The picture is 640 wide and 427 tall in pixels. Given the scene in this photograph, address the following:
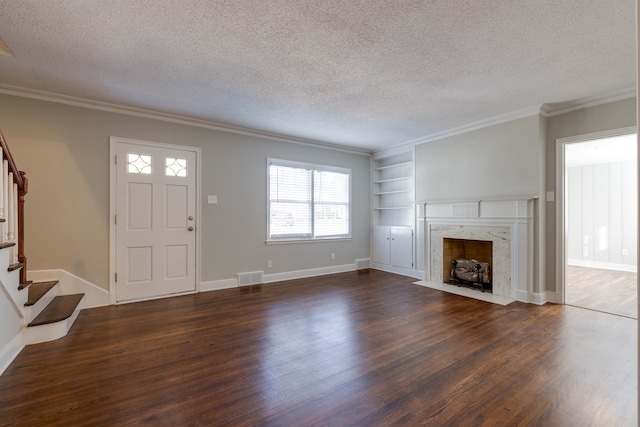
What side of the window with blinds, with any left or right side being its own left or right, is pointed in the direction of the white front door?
right

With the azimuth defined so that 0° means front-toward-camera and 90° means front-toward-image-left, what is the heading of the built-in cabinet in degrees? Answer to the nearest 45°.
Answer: approximately 45°

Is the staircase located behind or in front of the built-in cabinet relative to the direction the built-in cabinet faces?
in front

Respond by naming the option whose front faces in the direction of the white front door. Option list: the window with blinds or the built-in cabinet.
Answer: the built-in cabinet

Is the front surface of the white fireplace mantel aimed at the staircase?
yes

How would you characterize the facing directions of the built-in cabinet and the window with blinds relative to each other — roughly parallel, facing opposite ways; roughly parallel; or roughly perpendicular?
roughly perpendicular

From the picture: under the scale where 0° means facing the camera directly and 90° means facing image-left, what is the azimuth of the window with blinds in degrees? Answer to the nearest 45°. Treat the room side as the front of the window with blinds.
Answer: approximately 315°

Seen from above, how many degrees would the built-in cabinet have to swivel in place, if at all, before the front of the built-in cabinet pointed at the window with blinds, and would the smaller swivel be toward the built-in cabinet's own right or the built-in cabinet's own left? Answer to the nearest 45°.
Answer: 0° — it already faces it

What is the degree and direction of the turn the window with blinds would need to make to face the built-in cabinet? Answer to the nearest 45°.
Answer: approximately 45° to its left

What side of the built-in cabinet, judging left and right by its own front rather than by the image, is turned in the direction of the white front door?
front

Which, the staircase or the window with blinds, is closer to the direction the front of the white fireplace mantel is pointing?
the staircase

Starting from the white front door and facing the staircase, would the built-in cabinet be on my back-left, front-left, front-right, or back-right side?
back-left

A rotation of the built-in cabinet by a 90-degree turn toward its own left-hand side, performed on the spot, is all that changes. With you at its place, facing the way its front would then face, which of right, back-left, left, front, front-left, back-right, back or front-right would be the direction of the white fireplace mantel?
front
